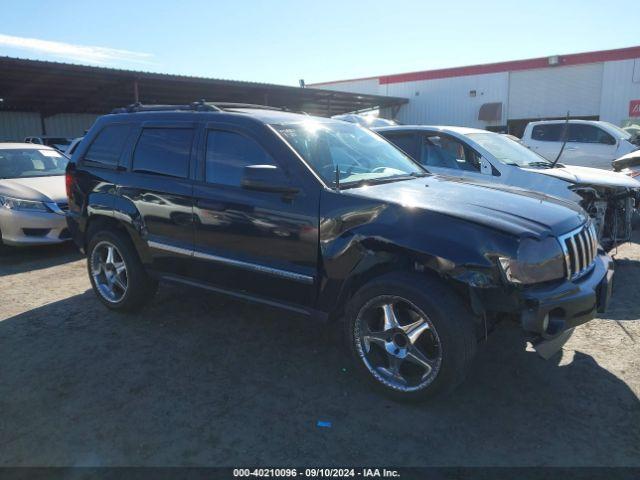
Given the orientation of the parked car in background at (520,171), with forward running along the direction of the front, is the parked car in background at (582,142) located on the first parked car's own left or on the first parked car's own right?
on the first parked car's own left

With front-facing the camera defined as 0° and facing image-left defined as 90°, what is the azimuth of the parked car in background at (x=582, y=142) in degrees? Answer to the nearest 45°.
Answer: approximately 270°

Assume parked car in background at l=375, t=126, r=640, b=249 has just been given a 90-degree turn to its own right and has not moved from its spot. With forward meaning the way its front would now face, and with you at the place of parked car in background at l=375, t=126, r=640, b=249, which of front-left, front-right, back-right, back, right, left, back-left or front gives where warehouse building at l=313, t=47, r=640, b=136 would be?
back-right

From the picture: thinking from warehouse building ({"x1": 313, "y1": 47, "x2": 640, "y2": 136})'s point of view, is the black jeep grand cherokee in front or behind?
in front

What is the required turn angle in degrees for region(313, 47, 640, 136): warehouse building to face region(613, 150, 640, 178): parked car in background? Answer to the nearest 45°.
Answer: approximately 45° to its left

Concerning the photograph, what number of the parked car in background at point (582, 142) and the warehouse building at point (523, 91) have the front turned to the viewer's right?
1

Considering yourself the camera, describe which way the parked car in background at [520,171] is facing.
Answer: facing the viewer and to the right of the viewer

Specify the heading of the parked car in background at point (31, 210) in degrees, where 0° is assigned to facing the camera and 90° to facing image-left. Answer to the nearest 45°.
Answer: approximately 315°

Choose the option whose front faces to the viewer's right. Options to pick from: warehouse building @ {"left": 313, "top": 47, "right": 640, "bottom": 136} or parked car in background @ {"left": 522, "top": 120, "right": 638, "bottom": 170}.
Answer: the parked car in background

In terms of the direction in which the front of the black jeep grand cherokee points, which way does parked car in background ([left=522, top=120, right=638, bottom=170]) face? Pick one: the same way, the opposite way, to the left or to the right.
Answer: the same way

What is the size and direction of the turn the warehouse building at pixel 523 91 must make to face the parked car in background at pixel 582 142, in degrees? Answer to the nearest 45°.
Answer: approximately 45° to its left
